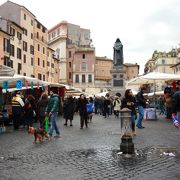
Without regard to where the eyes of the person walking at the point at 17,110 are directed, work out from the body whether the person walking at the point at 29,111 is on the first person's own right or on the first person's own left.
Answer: on the first person's own right

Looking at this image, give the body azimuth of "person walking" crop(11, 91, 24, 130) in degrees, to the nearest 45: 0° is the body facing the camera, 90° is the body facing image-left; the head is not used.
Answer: approximately 180°

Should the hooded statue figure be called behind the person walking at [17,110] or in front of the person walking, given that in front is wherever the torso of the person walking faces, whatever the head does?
in front

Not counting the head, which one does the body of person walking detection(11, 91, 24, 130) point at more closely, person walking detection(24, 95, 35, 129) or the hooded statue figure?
the hooded statue figure
